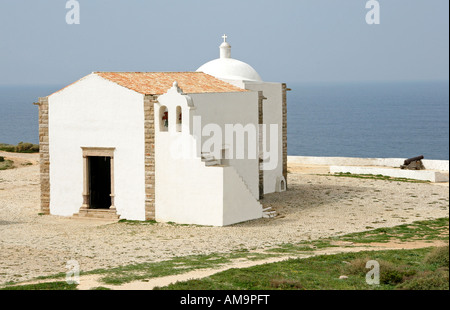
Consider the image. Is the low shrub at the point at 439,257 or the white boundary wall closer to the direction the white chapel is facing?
the low shrub

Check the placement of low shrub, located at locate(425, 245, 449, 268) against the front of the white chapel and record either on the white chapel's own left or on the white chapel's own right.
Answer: on the white chapel's own left

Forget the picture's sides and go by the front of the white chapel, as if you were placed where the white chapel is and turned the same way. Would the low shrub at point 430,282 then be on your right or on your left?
on your left

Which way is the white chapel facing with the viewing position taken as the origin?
facing the viewer and to the left of the viewer

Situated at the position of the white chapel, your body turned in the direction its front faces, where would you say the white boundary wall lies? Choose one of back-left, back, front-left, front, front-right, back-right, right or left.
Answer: back

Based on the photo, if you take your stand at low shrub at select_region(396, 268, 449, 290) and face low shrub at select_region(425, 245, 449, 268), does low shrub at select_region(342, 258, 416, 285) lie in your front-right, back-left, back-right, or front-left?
front-left

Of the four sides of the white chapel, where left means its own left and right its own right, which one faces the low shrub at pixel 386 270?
left

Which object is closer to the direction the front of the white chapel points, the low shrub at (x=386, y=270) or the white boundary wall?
the low shrub

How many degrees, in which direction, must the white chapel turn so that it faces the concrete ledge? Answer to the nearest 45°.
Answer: approximately 180°

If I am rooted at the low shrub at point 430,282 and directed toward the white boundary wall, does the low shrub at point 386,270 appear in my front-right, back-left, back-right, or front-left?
front-left

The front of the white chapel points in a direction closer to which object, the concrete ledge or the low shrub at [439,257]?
the low shrub
